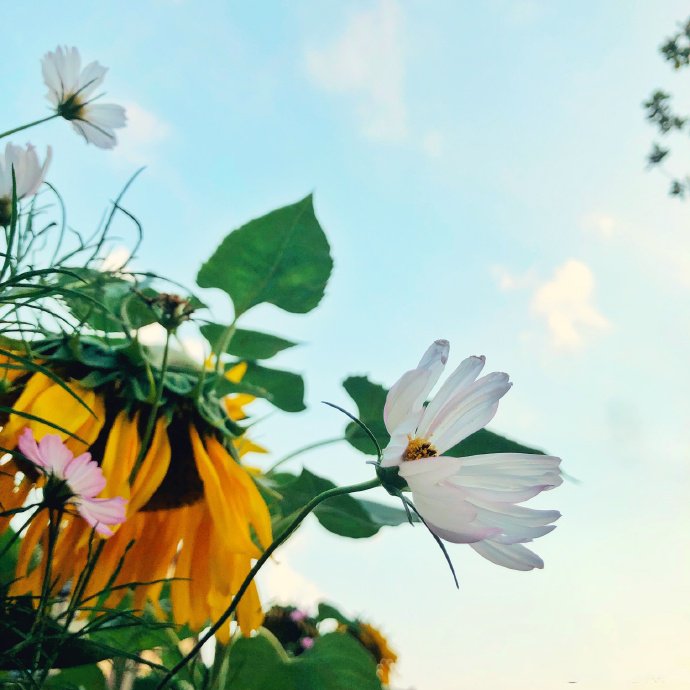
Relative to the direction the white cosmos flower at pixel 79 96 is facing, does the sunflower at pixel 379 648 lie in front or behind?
in front

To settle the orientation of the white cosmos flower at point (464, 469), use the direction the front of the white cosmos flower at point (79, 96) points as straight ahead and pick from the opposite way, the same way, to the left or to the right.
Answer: to the right
